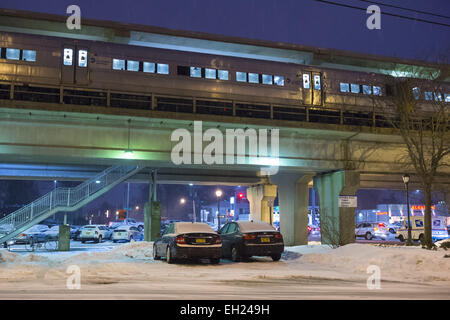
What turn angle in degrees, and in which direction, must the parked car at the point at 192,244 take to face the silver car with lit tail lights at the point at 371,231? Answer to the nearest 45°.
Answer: approximately 90° to its right

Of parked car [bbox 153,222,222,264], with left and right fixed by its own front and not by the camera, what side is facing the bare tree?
right

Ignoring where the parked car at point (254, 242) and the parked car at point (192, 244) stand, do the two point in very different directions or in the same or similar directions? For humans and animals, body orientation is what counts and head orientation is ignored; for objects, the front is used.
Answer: same or similar directions

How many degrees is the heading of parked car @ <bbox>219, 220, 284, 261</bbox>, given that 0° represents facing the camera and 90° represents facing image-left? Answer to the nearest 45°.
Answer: approximately 135°

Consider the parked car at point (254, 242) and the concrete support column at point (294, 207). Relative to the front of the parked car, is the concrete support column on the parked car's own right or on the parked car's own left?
on the parked car's own right

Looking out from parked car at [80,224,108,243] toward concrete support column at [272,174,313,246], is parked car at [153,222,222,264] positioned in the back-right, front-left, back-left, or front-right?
front-right

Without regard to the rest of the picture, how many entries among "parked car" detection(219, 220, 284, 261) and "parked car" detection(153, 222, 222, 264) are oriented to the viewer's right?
0

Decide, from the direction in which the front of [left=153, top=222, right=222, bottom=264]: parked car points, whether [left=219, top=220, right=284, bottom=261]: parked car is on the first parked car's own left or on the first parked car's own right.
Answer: on the first parked car's own right

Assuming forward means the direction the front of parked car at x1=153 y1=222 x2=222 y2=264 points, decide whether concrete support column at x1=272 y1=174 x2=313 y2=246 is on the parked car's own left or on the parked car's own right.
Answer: on the parked car's own right

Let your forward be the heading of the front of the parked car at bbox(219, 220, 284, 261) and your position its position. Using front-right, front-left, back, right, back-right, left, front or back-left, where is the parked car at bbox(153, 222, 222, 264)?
left

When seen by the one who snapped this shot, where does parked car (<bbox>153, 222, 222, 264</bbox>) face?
facing away from the viewer and to the left of the viewer
